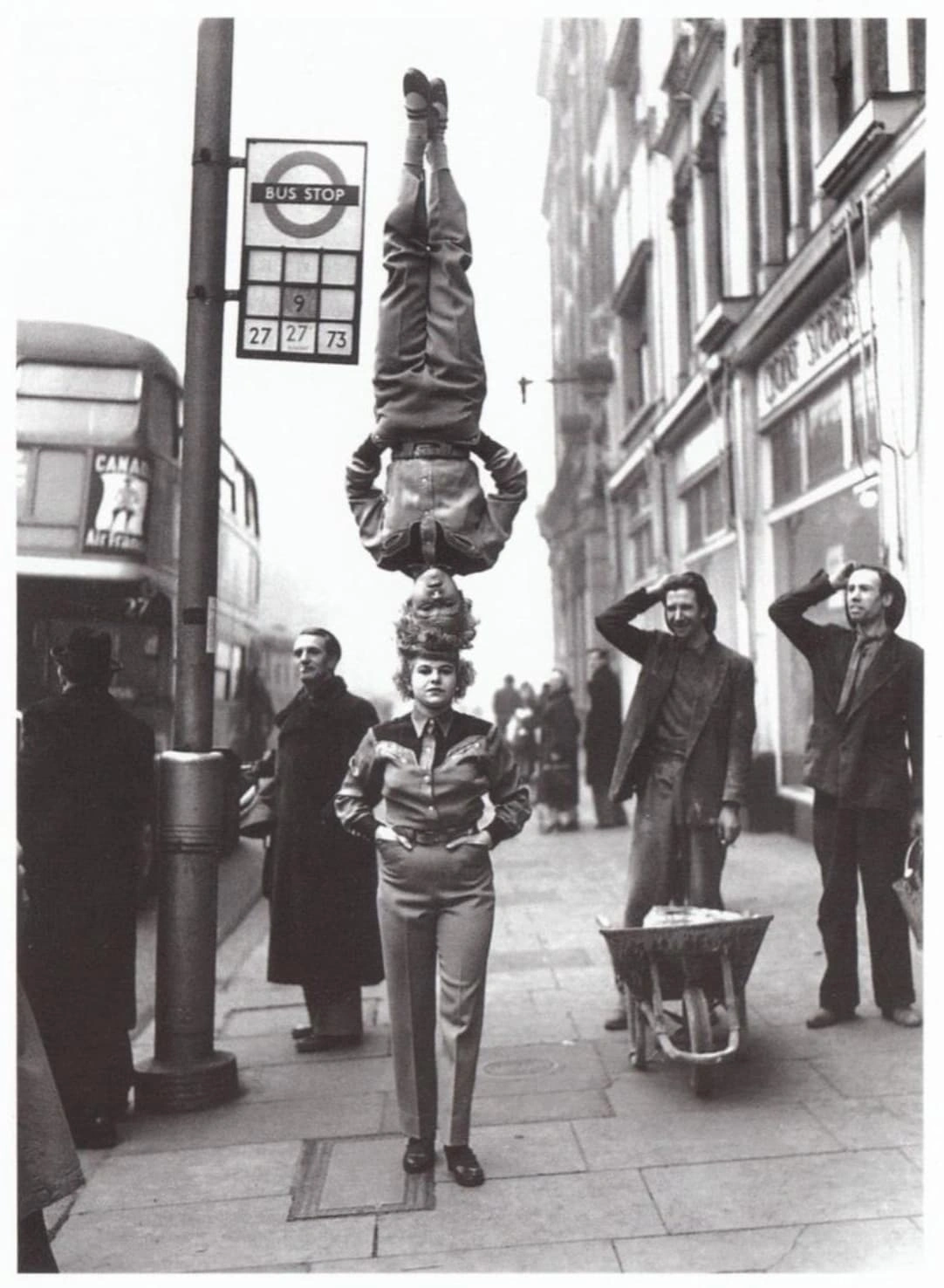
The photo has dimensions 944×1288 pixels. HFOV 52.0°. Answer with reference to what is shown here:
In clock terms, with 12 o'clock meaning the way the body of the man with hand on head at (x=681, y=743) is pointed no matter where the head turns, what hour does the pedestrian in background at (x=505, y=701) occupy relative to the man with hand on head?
The pedestrian in background is roughly at 4 o'clock from the man with hand on head.

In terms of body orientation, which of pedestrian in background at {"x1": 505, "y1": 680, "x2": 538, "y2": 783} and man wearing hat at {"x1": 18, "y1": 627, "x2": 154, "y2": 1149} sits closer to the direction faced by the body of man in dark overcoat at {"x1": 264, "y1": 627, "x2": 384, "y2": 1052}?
the man wearing hat

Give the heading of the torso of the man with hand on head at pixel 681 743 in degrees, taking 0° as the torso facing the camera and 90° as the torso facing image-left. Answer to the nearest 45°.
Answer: approximately 45°

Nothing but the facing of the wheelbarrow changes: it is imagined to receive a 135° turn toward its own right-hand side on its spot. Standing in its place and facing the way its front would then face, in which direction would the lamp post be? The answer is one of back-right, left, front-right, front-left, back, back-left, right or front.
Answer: front-left

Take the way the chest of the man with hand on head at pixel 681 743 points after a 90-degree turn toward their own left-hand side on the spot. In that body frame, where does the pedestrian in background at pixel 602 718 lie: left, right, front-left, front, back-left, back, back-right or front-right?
back-left

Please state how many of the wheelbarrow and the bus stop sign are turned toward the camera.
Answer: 2
